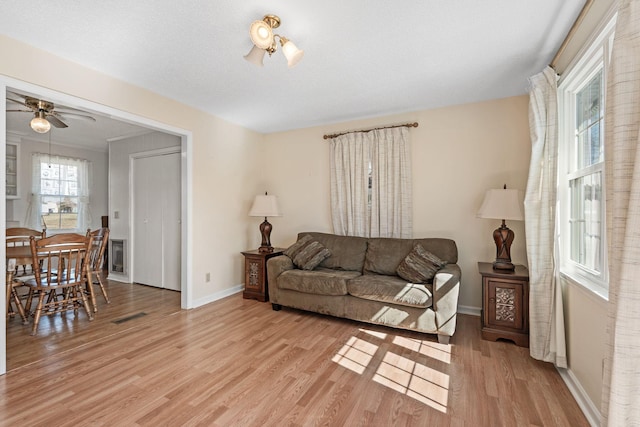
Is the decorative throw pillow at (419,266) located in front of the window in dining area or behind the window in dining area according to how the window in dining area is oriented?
in front

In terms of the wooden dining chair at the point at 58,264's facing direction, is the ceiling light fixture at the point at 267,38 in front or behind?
behind

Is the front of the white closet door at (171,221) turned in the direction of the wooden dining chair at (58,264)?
yes

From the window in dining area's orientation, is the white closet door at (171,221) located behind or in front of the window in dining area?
in front

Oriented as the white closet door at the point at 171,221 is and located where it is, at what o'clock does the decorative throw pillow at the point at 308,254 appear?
The decorative throw pillow is roughly at 9 o'clock from the white closet door.

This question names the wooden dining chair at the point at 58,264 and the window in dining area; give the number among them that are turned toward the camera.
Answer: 1

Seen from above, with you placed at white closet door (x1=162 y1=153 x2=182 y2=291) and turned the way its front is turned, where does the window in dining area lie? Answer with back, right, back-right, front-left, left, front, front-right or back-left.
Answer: right

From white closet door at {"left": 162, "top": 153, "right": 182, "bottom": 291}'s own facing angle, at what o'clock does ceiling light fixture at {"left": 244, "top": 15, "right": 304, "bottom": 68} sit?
The ceiling light fixture is roughly at 10 o'clock from the white closet door.

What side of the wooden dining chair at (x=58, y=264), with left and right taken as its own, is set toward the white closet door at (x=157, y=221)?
right
